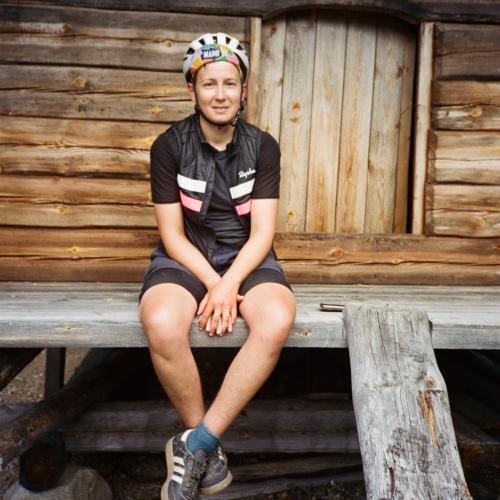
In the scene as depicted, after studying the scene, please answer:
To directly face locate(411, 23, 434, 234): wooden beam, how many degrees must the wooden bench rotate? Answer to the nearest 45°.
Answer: approximately 135° to its left

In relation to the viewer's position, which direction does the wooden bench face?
facing the viewer

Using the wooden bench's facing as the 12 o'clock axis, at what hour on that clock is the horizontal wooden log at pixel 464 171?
The horizontal wooden log is roughly at 8 o'clock from the wooden bench.

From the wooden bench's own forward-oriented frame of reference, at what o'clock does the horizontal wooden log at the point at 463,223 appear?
The horizontal wooden log is roughly at 8 o'clock from the wooden bench.

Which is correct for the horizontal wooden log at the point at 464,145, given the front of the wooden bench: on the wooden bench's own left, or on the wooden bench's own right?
on the wooden bench's own left

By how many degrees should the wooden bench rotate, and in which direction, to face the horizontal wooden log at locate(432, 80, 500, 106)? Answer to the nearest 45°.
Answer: approximately 135° to its left

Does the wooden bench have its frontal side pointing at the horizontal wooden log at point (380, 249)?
no

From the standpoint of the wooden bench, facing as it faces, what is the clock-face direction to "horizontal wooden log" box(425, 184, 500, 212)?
The horizontal wooden log is roughly at 8 o'clock from the wooden bench.
